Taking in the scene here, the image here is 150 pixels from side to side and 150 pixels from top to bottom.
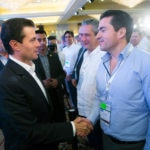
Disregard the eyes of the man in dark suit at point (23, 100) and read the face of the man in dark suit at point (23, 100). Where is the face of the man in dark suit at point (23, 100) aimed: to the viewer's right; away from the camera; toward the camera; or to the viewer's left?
to the viewer's right

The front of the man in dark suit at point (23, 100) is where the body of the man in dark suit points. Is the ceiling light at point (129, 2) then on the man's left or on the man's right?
on the man's left

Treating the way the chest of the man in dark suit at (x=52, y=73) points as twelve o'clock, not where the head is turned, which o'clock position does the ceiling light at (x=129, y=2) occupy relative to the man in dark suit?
The ceiling light is roughly at 7 o'clock from the man in dark suit.

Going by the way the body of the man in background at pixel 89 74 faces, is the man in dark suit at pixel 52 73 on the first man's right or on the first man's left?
on the first man's right

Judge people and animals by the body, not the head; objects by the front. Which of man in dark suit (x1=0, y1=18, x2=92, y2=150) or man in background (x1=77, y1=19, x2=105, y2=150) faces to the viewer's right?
the man in dark suit

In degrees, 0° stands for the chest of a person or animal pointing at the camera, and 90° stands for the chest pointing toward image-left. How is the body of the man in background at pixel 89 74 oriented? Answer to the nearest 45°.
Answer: approximately 45°

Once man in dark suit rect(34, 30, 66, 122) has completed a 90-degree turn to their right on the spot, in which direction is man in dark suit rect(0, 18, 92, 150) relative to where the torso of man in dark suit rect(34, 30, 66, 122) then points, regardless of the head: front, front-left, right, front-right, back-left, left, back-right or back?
left

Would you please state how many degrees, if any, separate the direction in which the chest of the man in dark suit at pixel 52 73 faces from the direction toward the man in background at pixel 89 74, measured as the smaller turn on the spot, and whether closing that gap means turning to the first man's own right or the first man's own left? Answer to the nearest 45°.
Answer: approximately 45° to the first man's own left

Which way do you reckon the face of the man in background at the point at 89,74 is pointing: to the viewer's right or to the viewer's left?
to the viewer's left

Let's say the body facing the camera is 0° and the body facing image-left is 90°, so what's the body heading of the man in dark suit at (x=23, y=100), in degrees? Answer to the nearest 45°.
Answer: approximately 270°

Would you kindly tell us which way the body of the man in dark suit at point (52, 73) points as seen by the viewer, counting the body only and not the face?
toward the camera
